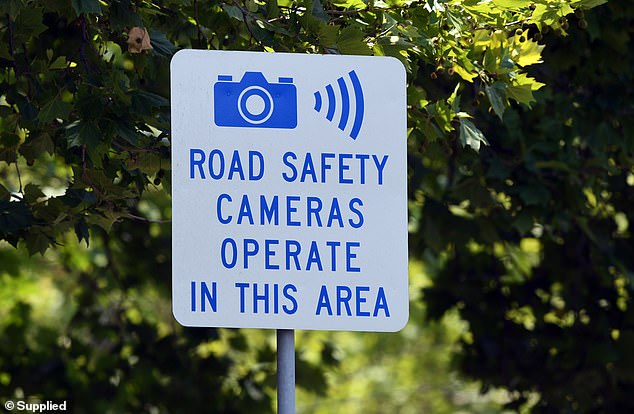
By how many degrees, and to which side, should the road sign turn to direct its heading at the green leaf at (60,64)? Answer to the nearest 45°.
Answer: approximately 135° to its right

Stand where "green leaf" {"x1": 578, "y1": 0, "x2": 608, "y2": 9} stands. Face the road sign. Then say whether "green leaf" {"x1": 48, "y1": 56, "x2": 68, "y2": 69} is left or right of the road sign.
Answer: right

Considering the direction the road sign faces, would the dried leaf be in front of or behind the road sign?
behind

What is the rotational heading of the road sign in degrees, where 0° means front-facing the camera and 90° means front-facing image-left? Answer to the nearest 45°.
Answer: approximately 0°

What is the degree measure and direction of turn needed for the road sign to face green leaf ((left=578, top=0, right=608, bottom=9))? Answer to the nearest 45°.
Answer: approximately 135° to its left
